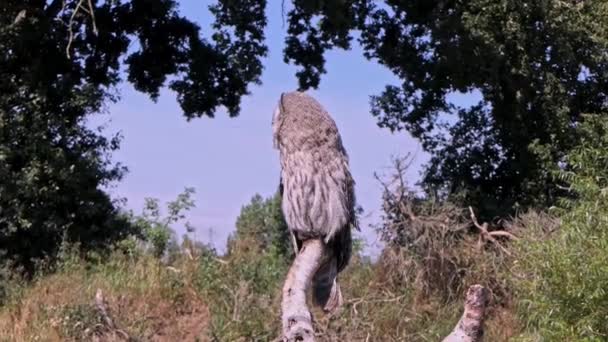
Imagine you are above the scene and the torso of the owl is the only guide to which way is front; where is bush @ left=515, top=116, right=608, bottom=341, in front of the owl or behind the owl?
behind
